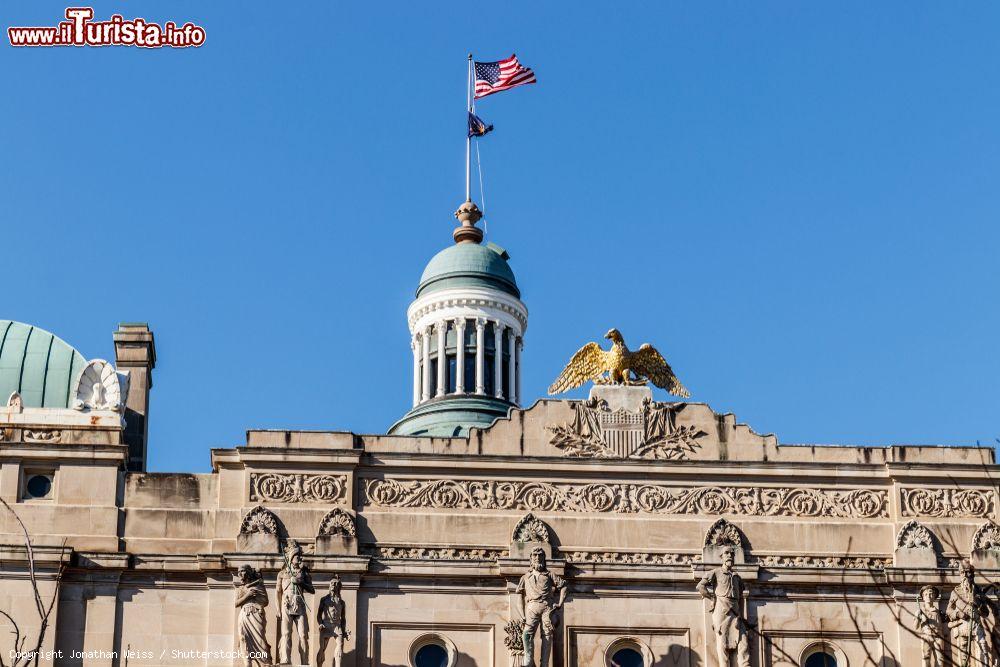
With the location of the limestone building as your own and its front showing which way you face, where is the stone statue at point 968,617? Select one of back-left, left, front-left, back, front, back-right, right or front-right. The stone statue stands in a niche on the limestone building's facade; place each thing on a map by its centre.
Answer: left

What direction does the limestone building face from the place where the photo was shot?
facing the viewer

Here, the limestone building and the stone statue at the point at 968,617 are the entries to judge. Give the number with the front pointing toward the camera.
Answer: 2

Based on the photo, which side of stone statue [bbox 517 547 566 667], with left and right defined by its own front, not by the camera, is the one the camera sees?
front

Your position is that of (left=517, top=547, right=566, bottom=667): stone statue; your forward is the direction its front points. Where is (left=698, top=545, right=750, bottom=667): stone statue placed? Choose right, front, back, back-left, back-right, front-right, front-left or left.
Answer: left

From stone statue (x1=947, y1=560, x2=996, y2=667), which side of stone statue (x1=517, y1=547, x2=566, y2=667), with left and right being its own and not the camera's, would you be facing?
left

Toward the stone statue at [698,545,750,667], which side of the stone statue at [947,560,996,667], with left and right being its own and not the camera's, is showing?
right

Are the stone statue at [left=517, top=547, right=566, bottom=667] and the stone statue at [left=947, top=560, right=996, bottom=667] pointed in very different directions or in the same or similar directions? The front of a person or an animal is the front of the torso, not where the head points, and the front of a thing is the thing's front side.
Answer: same or similar directions

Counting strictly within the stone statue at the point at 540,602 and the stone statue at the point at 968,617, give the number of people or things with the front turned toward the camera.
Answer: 2
